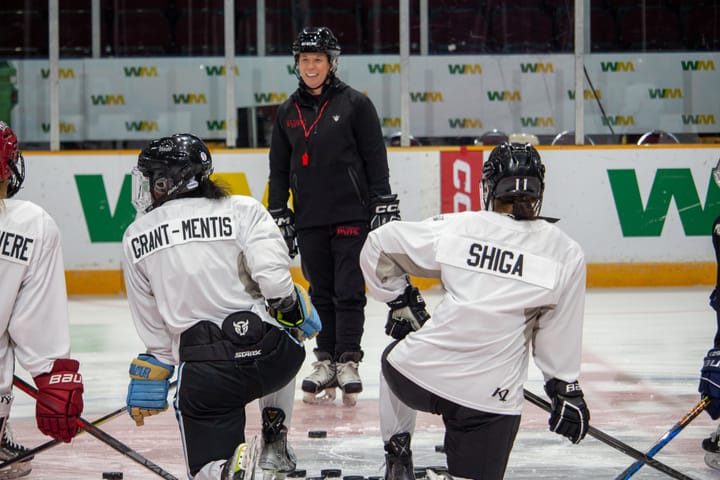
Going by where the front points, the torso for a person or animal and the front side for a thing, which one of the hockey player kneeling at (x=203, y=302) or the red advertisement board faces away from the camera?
the hockey player kneeling

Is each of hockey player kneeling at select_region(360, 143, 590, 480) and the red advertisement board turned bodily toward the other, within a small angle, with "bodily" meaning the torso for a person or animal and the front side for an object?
yes

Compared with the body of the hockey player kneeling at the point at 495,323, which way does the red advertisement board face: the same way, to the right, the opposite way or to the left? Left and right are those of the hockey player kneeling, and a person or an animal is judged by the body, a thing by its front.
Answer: the opposite way

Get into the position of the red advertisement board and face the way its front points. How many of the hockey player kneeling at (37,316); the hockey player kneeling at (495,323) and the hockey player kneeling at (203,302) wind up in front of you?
3

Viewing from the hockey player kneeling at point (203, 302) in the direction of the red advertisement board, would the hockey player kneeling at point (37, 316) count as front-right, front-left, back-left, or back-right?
back-left

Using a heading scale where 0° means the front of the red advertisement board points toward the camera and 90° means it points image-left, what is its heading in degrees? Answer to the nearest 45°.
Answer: approximately 0°

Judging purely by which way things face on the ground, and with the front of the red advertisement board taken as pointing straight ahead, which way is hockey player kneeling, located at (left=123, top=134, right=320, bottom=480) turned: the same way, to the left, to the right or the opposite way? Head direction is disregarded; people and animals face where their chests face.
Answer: the opposite way

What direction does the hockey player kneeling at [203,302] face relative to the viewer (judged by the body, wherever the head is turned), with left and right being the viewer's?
facing away from the viewer

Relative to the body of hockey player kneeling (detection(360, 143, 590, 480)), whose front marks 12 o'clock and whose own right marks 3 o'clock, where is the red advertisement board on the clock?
The red advertisement board is roughly at 12 o'clock from the hockey player kneeling.

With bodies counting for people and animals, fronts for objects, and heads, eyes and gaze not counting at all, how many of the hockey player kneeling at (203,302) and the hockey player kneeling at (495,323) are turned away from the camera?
2

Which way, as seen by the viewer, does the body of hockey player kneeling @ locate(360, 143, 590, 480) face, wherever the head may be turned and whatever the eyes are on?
away from the camera

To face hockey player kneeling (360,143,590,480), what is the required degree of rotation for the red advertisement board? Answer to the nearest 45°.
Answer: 0° — it already faces them
